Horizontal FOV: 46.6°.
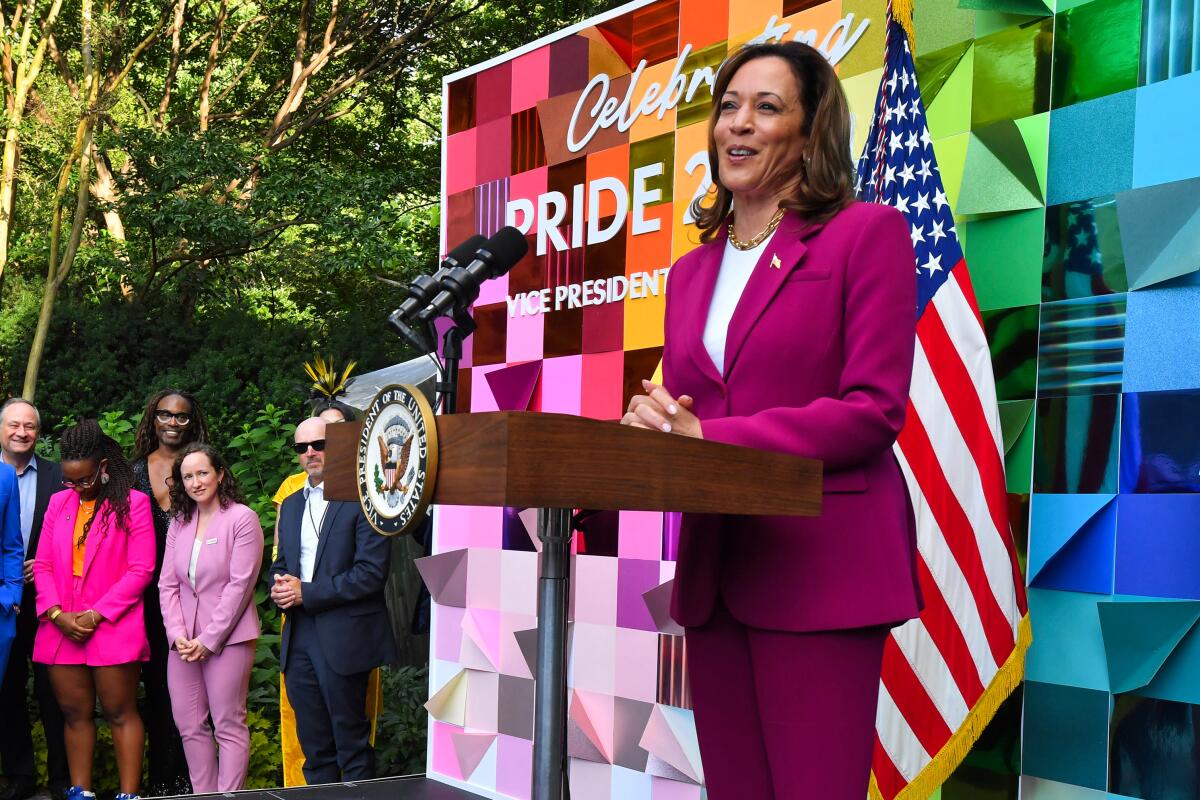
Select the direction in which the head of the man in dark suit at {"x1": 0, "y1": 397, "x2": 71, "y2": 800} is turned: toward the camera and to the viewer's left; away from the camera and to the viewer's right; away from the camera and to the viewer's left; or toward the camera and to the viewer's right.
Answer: toward the camera and to the viewer's right

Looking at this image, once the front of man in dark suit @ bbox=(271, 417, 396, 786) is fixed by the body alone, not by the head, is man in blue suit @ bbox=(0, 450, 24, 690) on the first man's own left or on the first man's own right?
on the first man's own right

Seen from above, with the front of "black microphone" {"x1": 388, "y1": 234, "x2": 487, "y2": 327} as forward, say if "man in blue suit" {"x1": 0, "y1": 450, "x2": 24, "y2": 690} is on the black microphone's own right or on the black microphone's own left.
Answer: on the black microphone's own left

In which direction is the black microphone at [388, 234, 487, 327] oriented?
to the viewer's right

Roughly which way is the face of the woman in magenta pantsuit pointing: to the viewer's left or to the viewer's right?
to the viewer's left

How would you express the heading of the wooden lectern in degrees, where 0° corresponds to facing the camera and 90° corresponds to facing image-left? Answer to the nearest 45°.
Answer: approximately 45°

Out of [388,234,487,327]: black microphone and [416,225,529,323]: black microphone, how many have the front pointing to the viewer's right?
2

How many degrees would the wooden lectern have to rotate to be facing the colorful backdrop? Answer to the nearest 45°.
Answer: approximately 180°

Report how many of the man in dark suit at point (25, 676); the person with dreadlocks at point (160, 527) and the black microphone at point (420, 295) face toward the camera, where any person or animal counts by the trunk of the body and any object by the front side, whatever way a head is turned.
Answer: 2

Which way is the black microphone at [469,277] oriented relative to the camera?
to the viewer's right
